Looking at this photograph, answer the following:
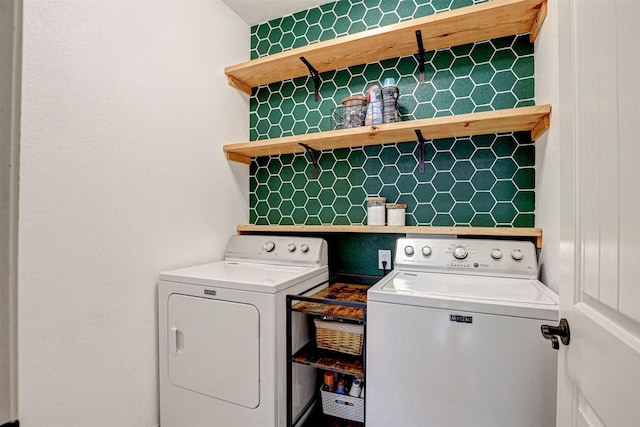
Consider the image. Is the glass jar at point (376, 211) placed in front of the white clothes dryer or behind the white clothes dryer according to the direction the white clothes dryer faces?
behind

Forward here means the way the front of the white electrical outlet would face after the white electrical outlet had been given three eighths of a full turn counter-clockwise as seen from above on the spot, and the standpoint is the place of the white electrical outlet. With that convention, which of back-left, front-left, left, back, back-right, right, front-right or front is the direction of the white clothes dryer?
back

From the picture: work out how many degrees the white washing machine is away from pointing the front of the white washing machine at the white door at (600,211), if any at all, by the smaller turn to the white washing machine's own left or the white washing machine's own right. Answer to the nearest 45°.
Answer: approximately 45° to the white washing machine's own left

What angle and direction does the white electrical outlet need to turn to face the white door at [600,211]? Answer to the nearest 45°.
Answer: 0° — it already faces it

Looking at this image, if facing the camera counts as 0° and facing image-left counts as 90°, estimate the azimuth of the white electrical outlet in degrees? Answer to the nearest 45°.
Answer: approximately 0°

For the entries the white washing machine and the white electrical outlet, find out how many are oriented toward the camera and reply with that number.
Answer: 2

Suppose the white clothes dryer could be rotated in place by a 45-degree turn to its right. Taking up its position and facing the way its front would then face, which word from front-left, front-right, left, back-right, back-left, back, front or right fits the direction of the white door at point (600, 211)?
back-left

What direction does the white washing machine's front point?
toward the camera

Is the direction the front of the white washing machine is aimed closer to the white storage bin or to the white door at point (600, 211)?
the white door

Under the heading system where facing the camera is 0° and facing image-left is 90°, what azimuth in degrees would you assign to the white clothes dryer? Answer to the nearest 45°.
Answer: approximately 45°

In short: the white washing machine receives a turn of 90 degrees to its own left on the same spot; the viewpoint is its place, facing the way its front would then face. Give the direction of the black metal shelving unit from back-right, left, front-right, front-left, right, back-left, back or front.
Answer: back

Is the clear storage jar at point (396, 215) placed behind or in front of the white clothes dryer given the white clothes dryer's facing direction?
behind
